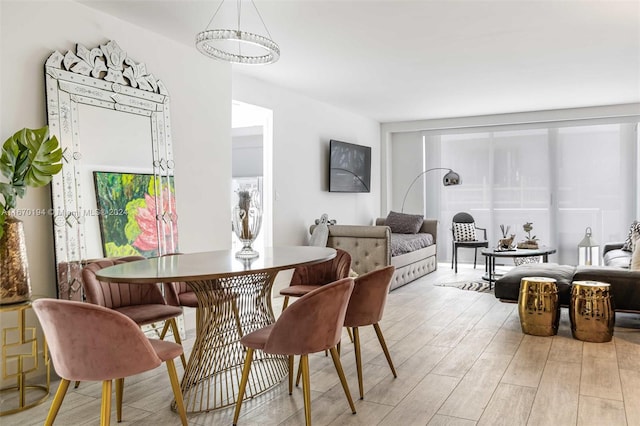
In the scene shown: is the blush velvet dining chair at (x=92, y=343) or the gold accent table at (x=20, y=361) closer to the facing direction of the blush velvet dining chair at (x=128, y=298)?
the blush velvet dining chair

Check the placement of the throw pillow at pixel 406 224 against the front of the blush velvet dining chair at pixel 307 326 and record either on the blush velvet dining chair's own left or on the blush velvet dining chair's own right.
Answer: on the blush velvet dining chair's own right

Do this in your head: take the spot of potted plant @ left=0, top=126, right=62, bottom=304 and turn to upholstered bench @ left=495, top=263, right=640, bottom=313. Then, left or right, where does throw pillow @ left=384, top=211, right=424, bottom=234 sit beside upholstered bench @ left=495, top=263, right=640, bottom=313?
left

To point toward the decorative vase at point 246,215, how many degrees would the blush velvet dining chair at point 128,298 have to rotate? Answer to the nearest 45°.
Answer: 0° — it already faces it

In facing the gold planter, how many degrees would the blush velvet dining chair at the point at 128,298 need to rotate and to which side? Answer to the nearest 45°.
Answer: approximately 135° to its right

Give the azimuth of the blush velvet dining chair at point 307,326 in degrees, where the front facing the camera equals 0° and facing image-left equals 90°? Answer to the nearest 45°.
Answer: approximately 135°

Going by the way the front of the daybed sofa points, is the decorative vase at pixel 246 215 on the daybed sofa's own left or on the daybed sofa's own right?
on the daybed sofa's own right

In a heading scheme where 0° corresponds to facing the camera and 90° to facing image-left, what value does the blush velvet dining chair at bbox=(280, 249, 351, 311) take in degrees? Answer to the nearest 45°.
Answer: approximately 45°
